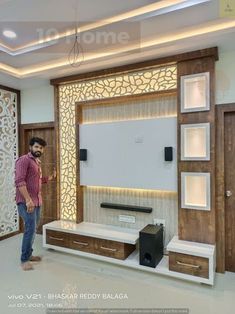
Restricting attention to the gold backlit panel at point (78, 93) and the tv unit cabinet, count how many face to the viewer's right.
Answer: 0

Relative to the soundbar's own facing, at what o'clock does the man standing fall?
The man standing is roughly at 1 o'clock from the soundbar.

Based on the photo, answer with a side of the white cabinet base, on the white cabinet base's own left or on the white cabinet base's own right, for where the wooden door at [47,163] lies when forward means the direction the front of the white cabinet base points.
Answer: on the white cabinet base's own right

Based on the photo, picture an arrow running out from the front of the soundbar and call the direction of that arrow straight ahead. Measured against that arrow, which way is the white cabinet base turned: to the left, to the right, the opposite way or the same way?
the same way

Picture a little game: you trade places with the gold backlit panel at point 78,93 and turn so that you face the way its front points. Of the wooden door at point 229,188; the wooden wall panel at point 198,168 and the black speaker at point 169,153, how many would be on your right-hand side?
0

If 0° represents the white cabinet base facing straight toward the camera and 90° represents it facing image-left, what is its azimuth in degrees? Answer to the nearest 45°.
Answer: approximately 45°

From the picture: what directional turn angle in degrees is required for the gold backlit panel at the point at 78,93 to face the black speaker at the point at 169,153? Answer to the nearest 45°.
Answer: approximately 90° to its left

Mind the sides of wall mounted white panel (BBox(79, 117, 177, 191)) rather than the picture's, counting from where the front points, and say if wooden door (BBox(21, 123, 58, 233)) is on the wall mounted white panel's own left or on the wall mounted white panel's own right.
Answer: on the wall mounted white panel's own right

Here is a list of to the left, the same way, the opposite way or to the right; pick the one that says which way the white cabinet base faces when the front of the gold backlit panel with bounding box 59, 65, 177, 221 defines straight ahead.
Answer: the same way

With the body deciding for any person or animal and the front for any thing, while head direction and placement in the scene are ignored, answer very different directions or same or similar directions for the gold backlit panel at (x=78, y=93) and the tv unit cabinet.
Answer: same or similar directions

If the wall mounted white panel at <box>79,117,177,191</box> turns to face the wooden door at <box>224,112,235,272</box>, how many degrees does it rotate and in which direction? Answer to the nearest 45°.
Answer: approximately 135° to its left

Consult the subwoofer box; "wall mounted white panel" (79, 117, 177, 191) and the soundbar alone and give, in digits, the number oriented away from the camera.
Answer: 0

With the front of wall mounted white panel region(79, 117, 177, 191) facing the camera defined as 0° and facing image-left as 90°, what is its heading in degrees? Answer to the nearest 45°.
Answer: approximately 45°

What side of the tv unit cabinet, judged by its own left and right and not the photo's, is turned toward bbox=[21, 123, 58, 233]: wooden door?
right

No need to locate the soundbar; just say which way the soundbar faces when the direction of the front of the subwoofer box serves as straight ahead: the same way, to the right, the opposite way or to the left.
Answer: the same way

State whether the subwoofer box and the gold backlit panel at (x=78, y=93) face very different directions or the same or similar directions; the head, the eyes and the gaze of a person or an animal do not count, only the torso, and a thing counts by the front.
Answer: same or similar directions
